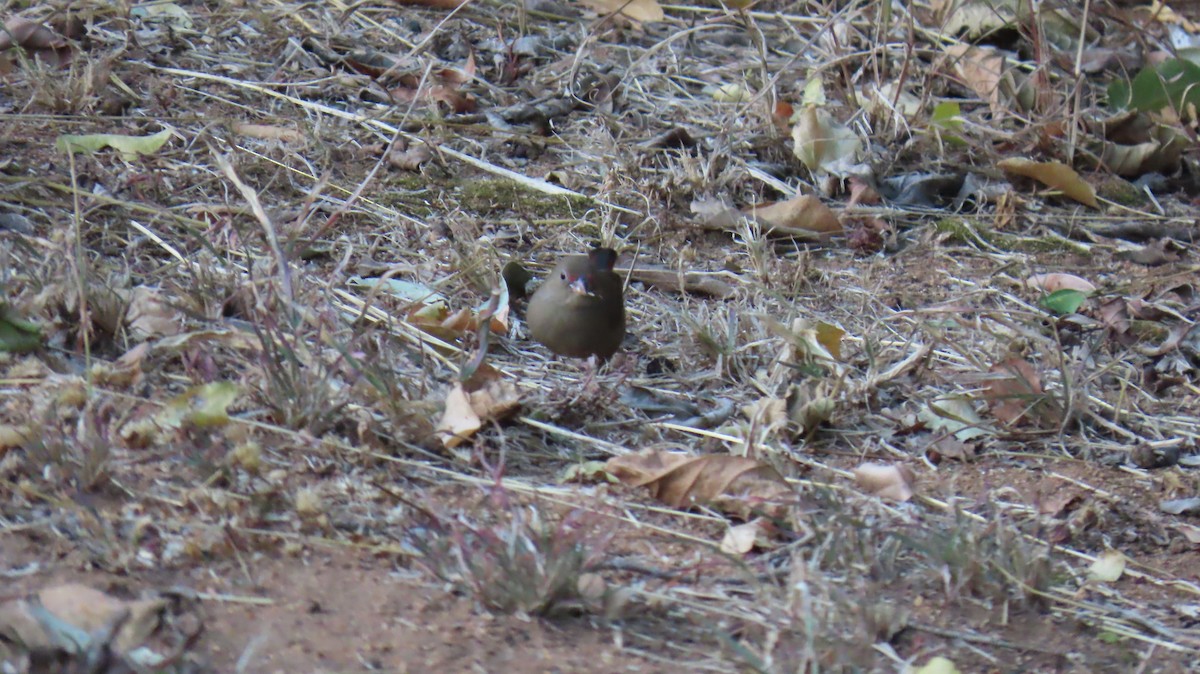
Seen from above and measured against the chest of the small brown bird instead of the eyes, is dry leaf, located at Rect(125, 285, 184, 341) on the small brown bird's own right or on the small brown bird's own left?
on the small brown bird's own right

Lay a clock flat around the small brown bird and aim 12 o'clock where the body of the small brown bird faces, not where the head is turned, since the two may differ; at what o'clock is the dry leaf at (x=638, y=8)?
The dry leaf is roughly at 6 o'clock from the small brown bird.

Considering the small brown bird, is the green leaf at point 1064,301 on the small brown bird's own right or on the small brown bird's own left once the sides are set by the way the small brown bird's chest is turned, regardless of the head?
on the small brown bird's own left

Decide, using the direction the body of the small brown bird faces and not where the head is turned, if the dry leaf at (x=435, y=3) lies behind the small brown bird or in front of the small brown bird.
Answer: behind

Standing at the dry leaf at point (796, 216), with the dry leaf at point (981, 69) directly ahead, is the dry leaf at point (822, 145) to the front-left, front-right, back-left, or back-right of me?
front-left

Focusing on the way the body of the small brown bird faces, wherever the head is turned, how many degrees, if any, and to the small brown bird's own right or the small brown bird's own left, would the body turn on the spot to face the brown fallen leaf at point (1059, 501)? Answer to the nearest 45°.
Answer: approximately 45° to the small brown bird's own left

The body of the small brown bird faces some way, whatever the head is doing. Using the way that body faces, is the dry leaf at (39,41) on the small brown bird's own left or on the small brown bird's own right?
on the small brown bird's own right

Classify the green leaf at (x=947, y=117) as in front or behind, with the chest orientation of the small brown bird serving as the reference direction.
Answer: behind

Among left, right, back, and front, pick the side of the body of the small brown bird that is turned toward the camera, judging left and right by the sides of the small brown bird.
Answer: front

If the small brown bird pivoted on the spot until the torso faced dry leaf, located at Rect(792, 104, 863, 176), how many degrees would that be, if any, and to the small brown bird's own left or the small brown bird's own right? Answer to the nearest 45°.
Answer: approximately 135° to the small brown bird's own left

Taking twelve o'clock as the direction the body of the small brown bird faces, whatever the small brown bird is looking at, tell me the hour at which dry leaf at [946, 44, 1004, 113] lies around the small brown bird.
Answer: The dry leaf is roughly at 7 o'clock from the small brown bird.

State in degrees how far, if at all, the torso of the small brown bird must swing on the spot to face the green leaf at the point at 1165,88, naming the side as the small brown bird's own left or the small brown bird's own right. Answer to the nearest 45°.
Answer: approximately 135° to the small brown bird's own left

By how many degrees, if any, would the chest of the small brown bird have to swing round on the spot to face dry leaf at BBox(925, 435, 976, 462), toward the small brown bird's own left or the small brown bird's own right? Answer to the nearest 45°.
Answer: approximately 45° to the small brown bird's own left

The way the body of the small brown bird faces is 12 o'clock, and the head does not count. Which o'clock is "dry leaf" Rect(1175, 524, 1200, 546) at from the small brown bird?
The dry leaf is roughly at 10 o'clock from the small brown bird.

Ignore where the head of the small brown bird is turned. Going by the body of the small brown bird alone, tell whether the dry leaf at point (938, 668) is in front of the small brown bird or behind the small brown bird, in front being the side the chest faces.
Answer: in front

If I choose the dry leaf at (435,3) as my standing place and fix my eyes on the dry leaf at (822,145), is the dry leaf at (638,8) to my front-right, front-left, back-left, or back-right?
front-left

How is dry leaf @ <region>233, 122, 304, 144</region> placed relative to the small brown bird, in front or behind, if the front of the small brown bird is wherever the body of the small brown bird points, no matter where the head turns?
behind
